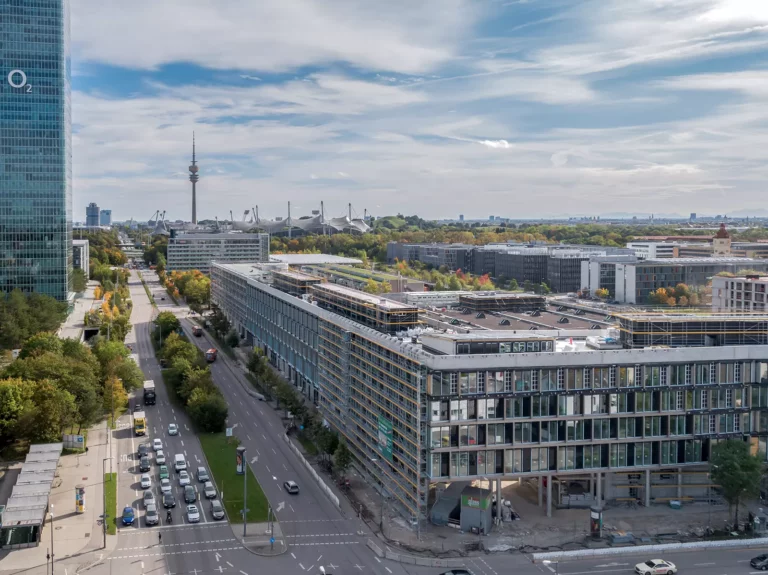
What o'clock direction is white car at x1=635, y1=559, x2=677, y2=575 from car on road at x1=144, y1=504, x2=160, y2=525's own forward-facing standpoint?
The white car is roughly at 10 o'clock from the car on road.

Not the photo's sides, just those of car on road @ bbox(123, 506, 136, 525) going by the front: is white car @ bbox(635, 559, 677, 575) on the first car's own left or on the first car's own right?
on the first car's own left

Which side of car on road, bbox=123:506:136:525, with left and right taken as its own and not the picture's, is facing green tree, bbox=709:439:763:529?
left

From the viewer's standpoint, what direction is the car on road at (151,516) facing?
toward the camera

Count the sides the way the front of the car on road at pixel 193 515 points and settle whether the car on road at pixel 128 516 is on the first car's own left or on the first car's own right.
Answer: on the first car's own right

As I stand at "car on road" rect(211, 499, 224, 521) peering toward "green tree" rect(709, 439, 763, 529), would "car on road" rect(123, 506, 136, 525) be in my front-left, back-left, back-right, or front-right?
back-right

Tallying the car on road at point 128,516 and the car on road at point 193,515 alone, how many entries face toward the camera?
2

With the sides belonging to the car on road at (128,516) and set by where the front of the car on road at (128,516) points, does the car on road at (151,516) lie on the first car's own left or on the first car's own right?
on the first car's own left

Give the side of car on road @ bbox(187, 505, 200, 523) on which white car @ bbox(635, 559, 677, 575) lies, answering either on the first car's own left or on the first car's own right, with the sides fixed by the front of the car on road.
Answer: on the first car's own left

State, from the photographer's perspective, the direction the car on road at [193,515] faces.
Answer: facing the viewer

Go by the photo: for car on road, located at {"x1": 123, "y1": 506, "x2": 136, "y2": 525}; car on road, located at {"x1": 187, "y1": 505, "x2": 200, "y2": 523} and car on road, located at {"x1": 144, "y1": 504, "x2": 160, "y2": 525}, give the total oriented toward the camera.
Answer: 3
